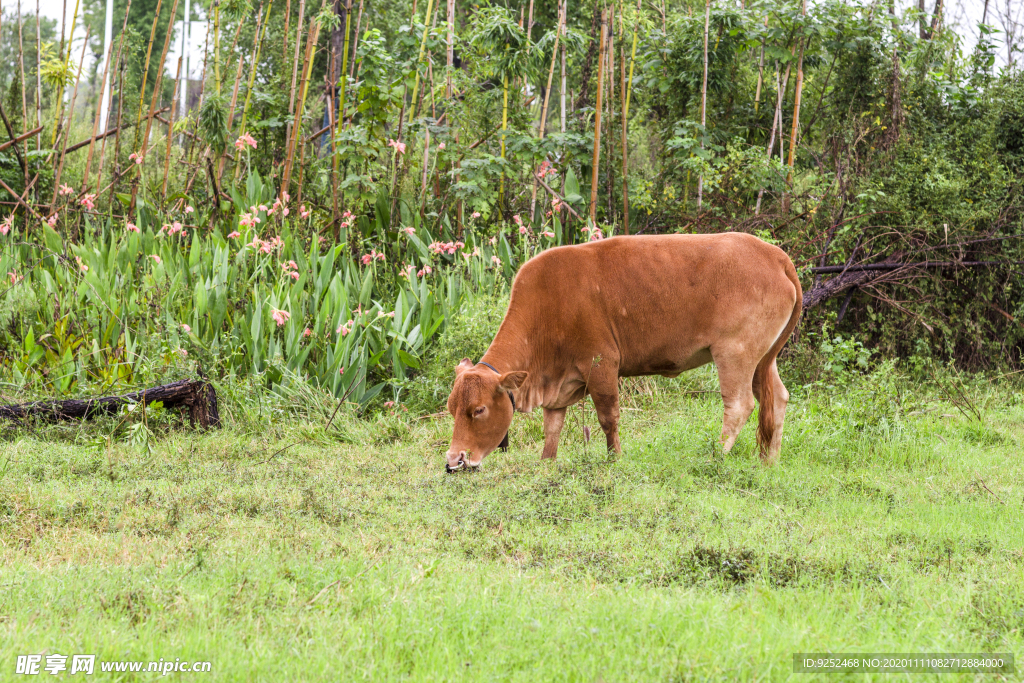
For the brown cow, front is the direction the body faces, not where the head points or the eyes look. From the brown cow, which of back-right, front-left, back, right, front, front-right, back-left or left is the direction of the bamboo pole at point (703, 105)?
right

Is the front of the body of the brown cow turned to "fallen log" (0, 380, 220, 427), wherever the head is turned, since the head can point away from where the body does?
yes

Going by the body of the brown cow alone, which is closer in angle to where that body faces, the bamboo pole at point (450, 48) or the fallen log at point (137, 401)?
the fallen log

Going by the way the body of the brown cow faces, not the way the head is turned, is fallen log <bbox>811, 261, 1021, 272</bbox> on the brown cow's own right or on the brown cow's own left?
on the brown cow's own right

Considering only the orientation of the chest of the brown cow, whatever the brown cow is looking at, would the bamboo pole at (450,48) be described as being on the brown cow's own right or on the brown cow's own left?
on the brown cow's own right

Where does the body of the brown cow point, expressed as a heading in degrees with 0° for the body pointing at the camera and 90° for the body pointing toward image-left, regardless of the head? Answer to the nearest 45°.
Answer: approximately 90°

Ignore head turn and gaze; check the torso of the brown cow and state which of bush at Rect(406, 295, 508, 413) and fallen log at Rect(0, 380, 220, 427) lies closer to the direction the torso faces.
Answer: the fallen log

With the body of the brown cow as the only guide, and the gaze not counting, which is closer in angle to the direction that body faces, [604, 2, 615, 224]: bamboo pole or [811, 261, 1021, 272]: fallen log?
the bamboo pole

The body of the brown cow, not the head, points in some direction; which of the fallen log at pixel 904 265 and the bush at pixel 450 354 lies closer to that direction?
the bush

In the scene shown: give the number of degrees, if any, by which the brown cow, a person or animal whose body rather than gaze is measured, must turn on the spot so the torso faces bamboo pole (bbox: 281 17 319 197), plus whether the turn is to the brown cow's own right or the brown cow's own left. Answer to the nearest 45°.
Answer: approximately 45° to the brown cow's own right
